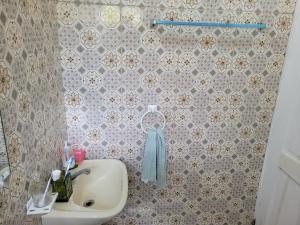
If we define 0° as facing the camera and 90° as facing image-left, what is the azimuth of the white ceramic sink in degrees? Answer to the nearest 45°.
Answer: approximately 270°
